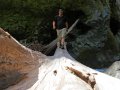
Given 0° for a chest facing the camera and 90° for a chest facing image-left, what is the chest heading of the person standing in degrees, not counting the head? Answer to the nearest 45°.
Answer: approximately 0°
